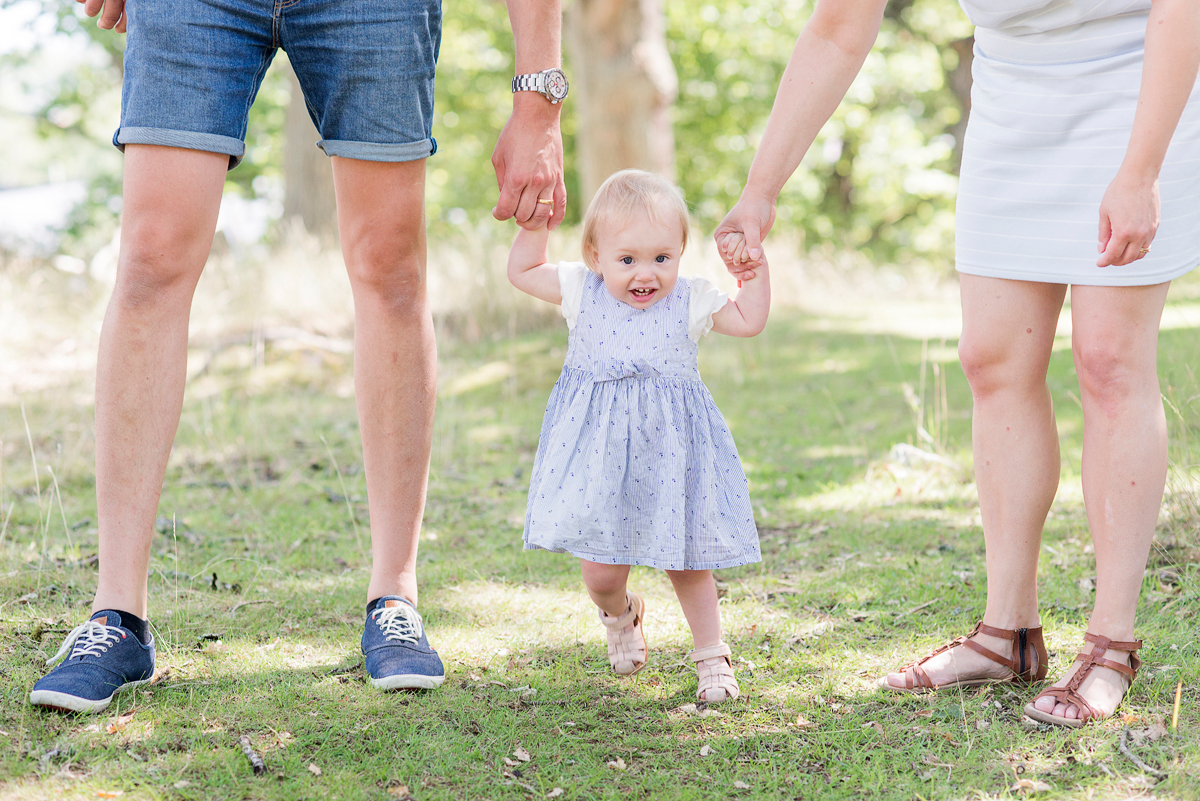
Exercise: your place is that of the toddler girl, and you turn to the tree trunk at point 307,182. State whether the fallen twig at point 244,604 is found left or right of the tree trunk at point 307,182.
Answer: left

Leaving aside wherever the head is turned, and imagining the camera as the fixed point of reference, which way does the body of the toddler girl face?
toward the camera

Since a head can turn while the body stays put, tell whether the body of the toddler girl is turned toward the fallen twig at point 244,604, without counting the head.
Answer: no

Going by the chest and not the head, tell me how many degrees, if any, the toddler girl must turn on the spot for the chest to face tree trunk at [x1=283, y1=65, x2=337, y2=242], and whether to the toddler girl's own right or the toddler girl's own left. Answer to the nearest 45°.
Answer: approximately 180°

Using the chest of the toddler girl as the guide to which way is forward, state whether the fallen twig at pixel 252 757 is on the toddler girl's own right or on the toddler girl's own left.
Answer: on the toddler girl's own right

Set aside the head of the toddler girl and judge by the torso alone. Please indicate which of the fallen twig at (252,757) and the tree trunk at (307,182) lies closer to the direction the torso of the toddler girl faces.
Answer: the fallen twig

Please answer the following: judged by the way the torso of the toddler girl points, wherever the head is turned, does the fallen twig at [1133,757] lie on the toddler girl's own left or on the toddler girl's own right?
on the toddler girl's own left

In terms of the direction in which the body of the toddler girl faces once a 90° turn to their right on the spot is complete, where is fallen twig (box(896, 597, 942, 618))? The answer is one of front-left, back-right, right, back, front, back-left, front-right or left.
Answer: back-right

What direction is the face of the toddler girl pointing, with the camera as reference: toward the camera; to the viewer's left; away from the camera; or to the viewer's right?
toward the camera

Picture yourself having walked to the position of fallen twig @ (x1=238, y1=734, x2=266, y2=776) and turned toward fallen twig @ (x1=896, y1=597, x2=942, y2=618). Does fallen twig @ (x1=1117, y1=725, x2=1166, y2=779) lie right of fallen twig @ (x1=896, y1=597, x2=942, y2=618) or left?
right

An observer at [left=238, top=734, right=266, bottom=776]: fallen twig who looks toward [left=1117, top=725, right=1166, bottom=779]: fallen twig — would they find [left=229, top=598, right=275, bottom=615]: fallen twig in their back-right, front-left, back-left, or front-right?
back-left

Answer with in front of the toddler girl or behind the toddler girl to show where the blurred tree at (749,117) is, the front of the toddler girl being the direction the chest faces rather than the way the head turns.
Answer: behind
